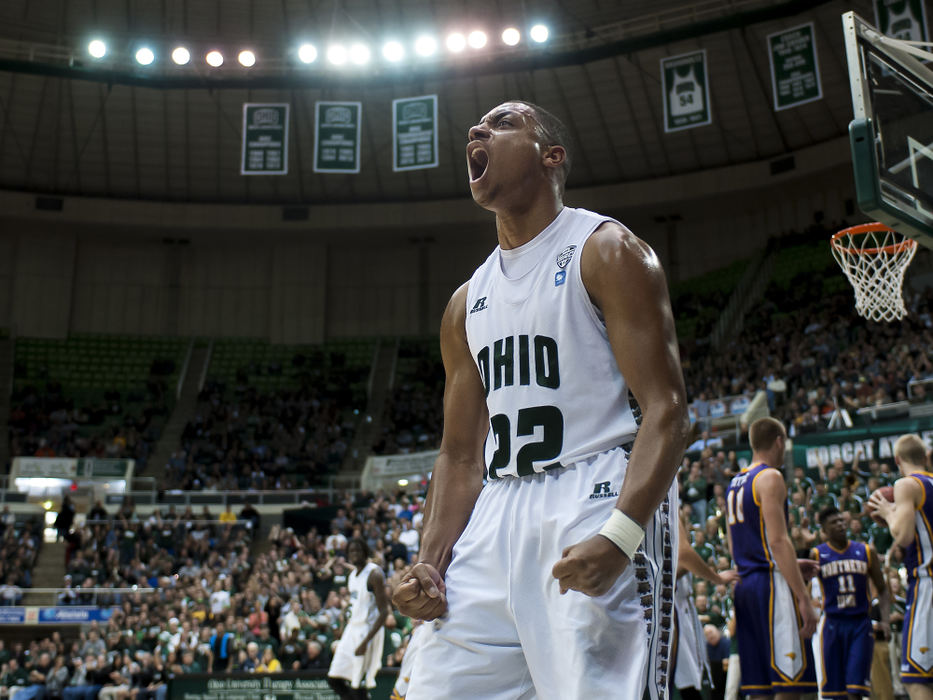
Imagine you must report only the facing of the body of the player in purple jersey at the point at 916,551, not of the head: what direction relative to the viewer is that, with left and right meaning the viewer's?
facing away from the viewer and to the left of the viewer

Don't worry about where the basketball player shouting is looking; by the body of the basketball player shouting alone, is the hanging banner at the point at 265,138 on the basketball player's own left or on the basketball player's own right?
on the basketball player's own right

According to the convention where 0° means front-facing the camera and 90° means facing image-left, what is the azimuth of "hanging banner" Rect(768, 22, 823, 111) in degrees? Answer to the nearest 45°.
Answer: approximately 0°

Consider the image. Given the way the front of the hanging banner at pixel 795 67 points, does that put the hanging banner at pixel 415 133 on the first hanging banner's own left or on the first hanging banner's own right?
on the first hanging banner's own right

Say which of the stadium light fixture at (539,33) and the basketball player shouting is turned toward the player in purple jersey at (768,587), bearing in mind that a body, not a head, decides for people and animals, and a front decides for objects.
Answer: the stadium light fixture
